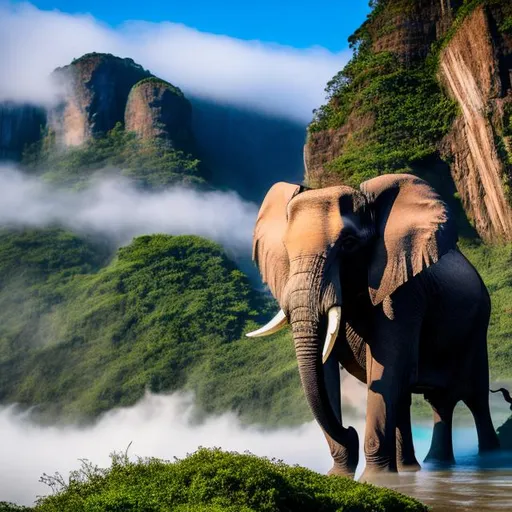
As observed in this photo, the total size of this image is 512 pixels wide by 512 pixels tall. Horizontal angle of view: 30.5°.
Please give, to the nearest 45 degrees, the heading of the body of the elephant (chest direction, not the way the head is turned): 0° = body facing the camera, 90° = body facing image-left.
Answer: approximately 45°

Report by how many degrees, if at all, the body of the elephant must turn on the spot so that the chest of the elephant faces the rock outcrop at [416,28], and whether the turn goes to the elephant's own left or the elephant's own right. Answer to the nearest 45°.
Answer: approximately 135° to the elephant's own right

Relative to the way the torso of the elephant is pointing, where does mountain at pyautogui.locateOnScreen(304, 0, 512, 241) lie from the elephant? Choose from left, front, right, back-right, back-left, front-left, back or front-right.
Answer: back-right
